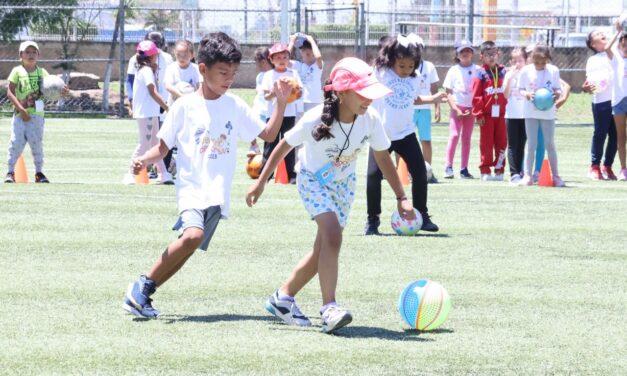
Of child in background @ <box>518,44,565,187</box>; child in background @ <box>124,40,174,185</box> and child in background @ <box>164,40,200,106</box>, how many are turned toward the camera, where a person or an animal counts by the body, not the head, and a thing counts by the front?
2

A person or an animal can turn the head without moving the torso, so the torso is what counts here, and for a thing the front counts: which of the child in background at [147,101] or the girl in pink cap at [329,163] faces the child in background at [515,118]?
the child in background at [147,101]

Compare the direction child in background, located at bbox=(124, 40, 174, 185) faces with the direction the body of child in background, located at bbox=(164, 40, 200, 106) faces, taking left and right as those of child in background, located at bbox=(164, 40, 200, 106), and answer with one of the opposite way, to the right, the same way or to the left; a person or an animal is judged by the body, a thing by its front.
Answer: to the left

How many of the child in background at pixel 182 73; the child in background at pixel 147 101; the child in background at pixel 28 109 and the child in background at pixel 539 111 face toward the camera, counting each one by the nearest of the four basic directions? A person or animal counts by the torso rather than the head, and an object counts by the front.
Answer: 3

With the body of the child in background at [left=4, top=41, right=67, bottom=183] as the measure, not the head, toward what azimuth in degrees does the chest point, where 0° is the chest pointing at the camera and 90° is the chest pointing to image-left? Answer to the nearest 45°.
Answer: approximately 0°

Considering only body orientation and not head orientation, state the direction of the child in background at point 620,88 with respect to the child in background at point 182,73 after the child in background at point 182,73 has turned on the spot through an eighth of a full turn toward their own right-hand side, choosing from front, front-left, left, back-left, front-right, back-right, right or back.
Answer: back-left

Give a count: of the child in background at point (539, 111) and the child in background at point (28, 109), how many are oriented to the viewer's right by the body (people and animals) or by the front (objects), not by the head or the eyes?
0

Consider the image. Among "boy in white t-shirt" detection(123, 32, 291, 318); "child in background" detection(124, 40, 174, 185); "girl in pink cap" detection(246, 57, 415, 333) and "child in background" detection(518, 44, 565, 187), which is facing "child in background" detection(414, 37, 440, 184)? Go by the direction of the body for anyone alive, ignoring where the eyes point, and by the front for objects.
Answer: "child in background" detection(124, 40, 174, 185)

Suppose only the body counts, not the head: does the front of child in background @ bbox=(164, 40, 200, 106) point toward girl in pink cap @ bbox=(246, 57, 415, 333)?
yes

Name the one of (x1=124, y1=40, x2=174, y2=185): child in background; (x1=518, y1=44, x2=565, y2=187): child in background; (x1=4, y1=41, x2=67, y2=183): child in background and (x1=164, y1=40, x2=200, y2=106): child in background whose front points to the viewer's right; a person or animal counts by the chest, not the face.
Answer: (x1=124, y1=40, x2=174, y2=185): child in background
